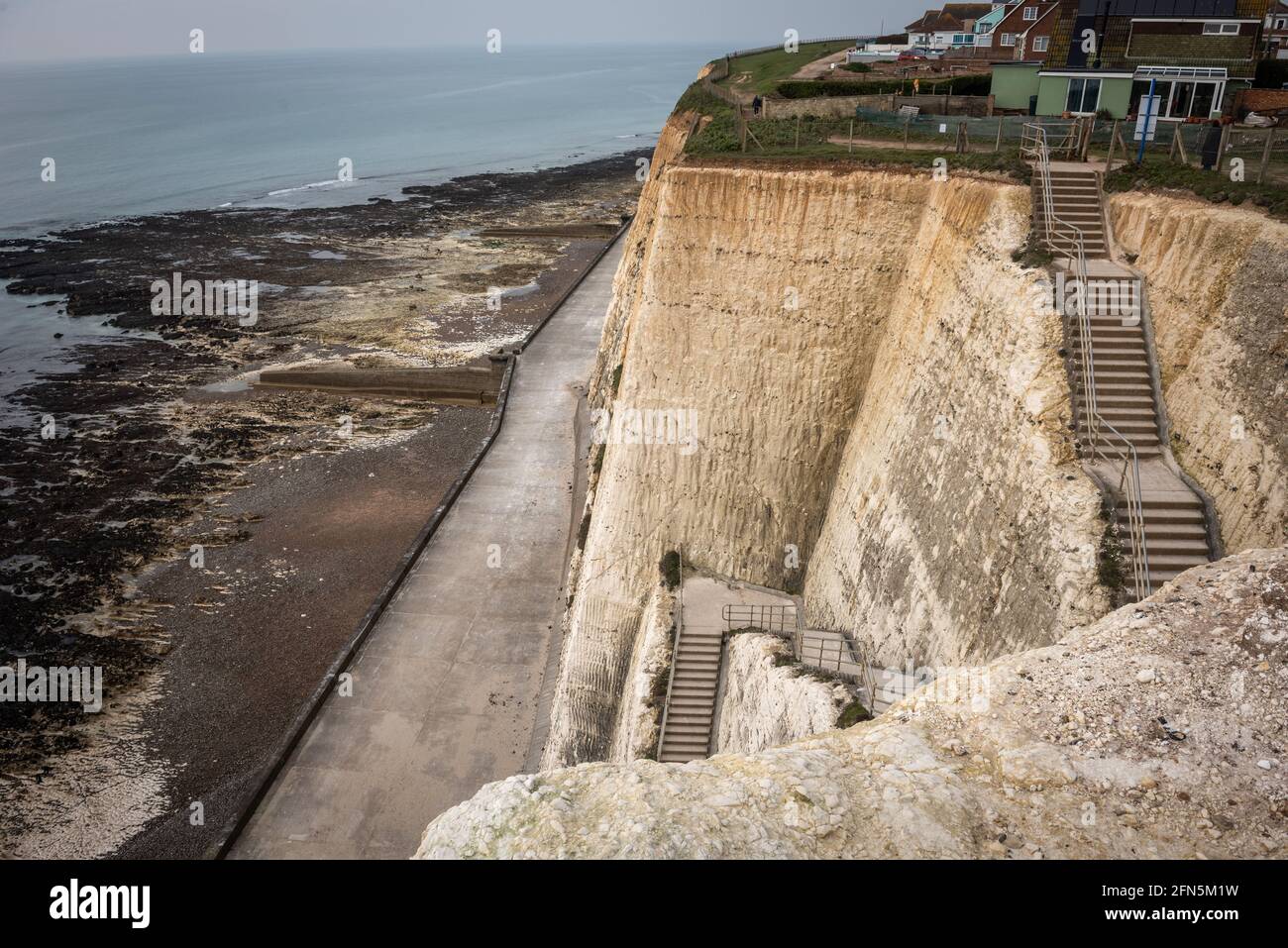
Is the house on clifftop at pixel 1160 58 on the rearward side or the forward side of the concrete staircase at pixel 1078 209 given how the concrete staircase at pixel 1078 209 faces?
on the rearward side

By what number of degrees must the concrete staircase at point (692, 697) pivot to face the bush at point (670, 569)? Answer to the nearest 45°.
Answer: approximately 180°

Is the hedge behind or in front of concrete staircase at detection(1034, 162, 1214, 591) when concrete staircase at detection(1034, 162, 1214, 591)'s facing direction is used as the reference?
behind

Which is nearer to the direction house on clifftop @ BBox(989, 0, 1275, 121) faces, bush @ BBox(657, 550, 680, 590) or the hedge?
the bush

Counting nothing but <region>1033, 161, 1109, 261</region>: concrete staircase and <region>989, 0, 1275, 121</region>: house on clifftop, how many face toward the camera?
2

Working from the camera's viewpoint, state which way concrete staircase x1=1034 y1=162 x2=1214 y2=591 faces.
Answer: facing the viewer

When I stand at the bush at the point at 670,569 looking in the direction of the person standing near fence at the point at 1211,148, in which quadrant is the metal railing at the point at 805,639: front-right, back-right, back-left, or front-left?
front-right

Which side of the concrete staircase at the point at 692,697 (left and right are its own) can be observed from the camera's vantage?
front

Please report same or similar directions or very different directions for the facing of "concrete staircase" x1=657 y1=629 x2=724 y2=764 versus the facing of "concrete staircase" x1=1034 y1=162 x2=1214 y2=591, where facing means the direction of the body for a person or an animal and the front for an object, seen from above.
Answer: same or similar directions
